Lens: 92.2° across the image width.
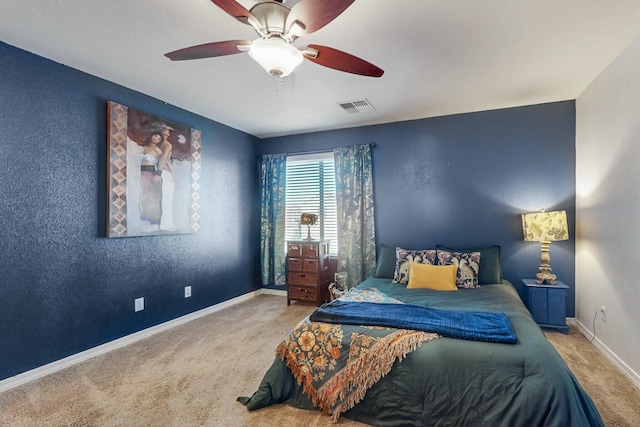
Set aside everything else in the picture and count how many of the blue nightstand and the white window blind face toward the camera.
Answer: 2

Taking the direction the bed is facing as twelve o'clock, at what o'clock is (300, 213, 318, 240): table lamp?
The table lamp is roughly at 5 o'clock from the bed.

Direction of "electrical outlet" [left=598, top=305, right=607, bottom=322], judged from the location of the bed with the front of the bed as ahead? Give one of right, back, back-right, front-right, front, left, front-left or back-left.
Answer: back-left

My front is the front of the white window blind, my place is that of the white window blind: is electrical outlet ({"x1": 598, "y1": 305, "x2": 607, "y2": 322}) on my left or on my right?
on my left

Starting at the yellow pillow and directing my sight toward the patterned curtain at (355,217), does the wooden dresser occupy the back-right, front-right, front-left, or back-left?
front-left

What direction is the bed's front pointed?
toward the camera

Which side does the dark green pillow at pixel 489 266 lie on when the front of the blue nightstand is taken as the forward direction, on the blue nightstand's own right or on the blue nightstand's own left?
on the blue nightstand's own right

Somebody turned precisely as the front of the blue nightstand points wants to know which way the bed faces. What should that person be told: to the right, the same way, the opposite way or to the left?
the same way

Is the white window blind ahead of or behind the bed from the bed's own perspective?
behind

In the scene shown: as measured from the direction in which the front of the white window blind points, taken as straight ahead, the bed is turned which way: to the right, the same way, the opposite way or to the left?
the same way

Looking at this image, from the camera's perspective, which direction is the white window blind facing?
toward the camera

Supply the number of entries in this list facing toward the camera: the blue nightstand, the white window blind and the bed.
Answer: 3

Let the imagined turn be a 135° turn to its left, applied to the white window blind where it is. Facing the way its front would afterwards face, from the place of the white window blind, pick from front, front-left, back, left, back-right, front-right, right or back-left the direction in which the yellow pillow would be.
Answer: right

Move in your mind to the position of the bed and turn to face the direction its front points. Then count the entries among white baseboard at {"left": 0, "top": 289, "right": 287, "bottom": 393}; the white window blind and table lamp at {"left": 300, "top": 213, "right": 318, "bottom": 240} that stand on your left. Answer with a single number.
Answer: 0

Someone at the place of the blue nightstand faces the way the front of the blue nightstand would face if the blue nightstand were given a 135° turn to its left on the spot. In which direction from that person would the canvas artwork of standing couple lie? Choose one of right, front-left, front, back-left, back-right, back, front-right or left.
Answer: back

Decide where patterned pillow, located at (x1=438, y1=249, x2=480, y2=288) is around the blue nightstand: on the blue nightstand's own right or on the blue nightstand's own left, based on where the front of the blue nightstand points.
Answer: on the blue nightstand's own right

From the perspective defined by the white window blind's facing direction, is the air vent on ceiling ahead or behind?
ahead
